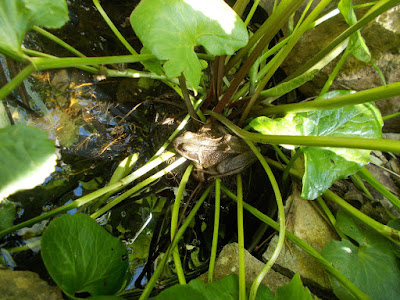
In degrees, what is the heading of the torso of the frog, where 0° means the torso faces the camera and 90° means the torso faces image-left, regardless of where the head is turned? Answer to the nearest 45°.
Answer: approximately 90°
